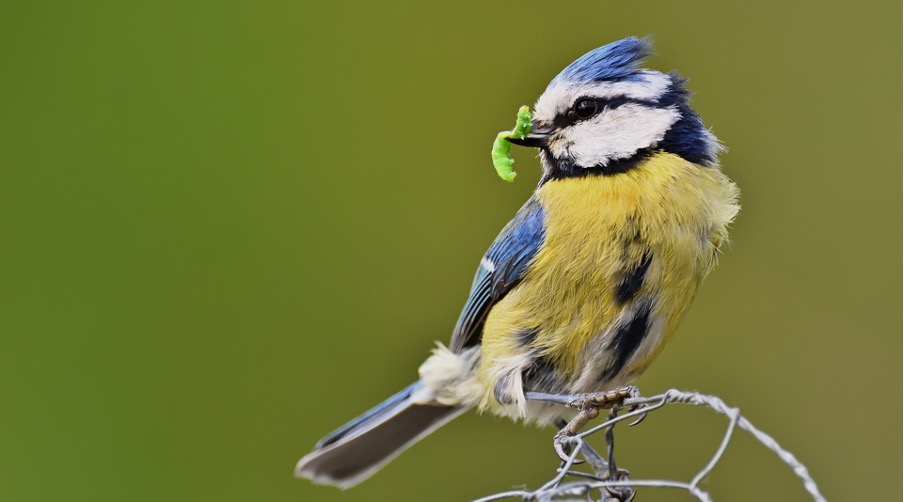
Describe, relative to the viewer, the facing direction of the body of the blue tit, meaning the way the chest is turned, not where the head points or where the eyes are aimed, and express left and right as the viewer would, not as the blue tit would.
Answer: facing the viewer and to the right of the viewer
